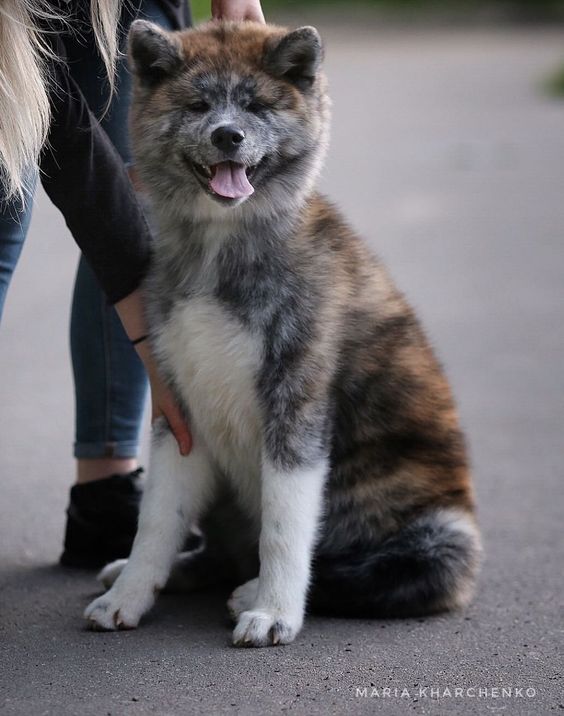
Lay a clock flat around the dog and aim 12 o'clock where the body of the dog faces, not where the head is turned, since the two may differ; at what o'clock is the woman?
The woman is roughly at 2 o'clock from the dog.

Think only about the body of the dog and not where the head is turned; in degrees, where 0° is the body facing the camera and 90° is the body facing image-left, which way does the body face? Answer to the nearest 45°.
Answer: approximately 45°
